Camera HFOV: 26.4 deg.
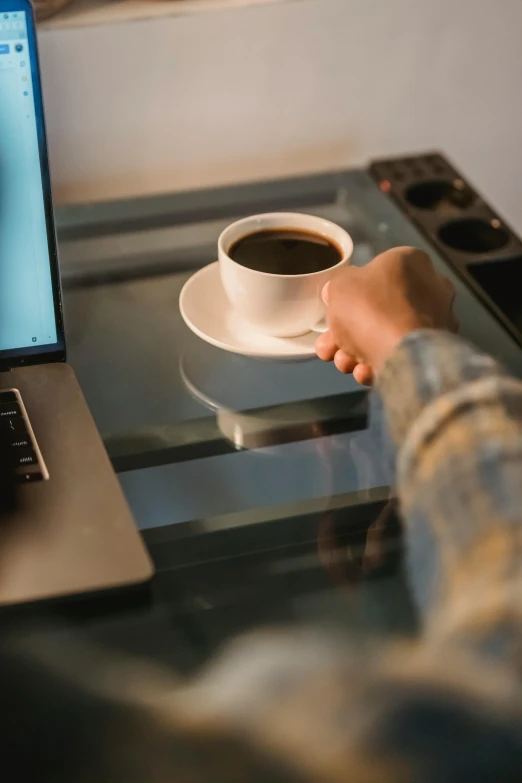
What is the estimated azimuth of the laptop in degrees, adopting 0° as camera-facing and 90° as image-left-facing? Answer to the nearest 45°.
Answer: approximately 0°
